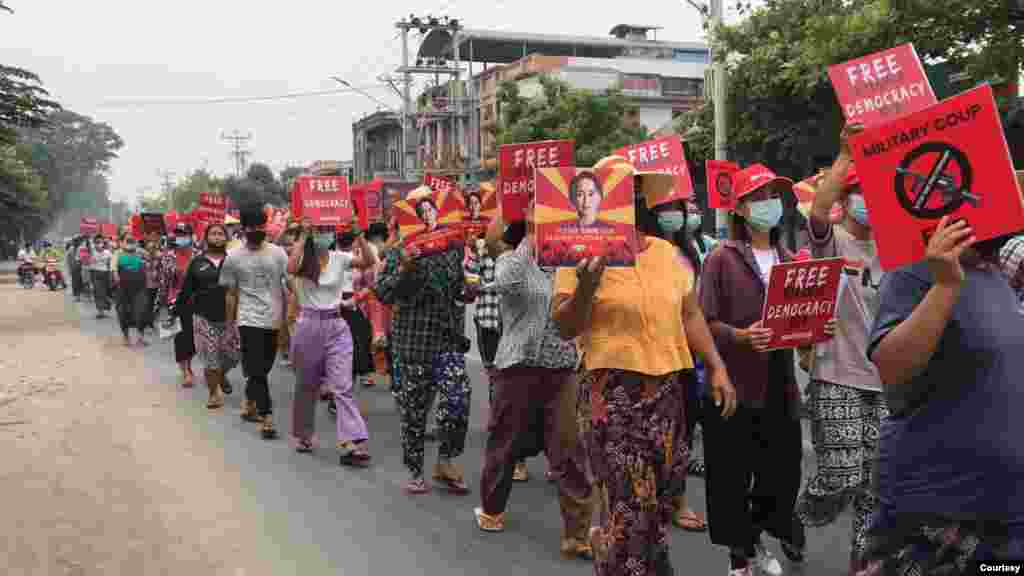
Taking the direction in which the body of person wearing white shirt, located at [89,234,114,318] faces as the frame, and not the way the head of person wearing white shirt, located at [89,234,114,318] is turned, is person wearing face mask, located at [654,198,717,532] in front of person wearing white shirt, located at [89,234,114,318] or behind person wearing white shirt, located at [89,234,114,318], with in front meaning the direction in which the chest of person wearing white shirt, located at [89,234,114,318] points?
in front

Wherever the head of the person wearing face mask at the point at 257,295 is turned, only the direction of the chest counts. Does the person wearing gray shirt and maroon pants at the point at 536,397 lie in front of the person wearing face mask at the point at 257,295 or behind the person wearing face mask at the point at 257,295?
in front

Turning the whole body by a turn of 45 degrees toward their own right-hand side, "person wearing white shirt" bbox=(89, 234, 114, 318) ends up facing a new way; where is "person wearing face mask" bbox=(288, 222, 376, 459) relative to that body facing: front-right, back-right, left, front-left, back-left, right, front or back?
front-left

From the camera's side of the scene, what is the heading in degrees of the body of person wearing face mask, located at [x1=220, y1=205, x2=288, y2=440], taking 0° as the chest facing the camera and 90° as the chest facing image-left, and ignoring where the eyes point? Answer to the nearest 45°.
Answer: approximately 0°

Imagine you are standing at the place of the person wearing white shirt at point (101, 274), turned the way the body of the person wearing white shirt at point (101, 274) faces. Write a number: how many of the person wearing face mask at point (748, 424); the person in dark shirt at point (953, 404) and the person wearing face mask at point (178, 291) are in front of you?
3

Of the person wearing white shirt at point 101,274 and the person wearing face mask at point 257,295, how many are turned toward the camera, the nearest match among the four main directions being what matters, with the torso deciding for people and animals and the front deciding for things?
2

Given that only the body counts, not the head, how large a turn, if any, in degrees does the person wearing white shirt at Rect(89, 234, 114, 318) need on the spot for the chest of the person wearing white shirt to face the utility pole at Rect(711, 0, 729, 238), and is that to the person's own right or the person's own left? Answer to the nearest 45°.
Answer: approximately 45° to the person's own left

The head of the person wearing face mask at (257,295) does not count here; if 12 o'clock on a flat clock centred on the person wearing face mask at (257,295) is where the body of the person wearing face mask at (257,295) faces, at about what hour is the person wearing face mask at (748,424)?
the person wearing face mask at (748,424) is roughly at 11 o'clock from the person wearing face mask at (257,295).

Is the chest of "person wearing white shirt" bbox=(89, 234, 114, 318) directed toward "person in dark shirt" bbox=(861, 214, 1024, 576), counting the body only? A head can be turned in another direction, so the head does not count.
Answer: yes

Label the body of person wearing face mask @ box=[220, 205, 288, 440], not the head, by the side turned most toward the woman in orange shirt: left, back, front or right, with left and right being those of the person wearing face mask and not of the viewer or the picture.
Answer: front

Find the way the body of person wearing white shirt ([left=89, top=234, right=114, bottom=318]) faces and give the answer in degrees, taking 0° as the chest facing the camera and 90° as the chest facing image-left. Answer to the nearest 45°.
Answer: approximately 0°
